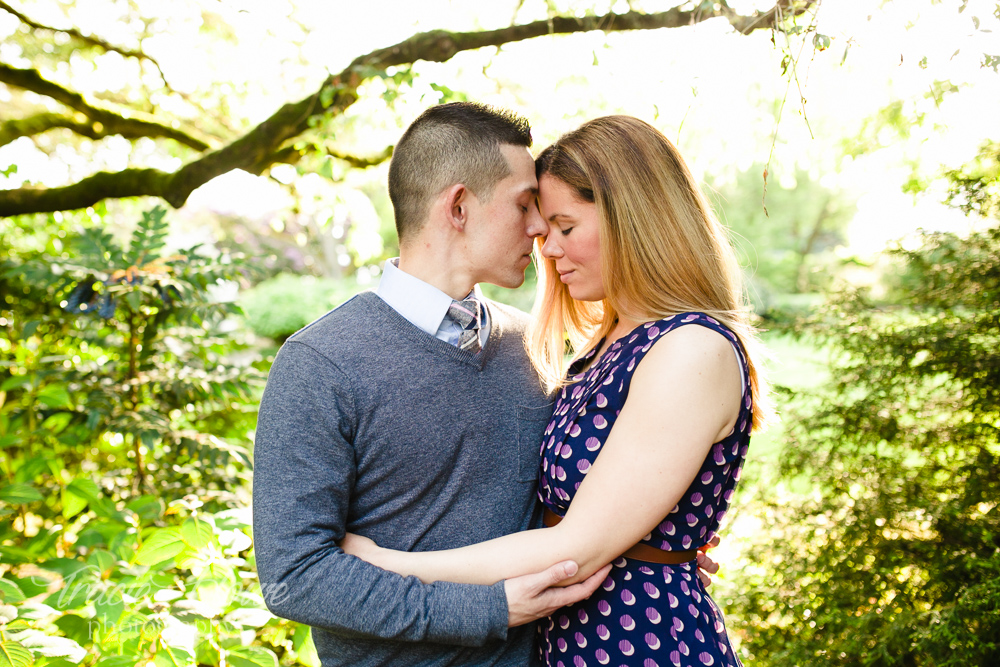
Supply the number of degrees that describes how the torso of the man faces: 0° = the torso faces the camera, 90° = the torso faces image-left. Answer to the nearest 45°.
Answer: approximately 315°

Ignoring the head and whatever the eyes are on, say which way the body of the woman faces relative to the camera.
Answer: to the viewer's left

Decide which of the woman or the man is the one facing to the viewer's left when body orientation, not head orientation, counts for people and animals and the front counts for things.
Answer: the woman

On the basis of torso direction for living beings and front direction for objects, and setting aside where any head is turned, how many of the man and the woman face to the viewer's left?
1

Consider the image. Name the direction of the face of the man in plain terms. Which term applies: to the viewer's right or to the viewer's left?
to the viewer's right

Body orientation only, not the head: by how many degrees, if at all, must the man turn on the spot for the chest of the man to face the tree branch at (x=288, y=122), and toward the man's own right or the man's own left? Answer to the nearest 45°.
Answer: approximately 135° to the man's own left

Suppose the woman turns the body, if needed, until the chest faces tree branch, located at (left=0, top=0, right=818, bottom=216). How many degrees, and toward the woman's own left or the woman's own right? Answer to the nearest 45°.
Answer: approximately 45° to the woman's own right
